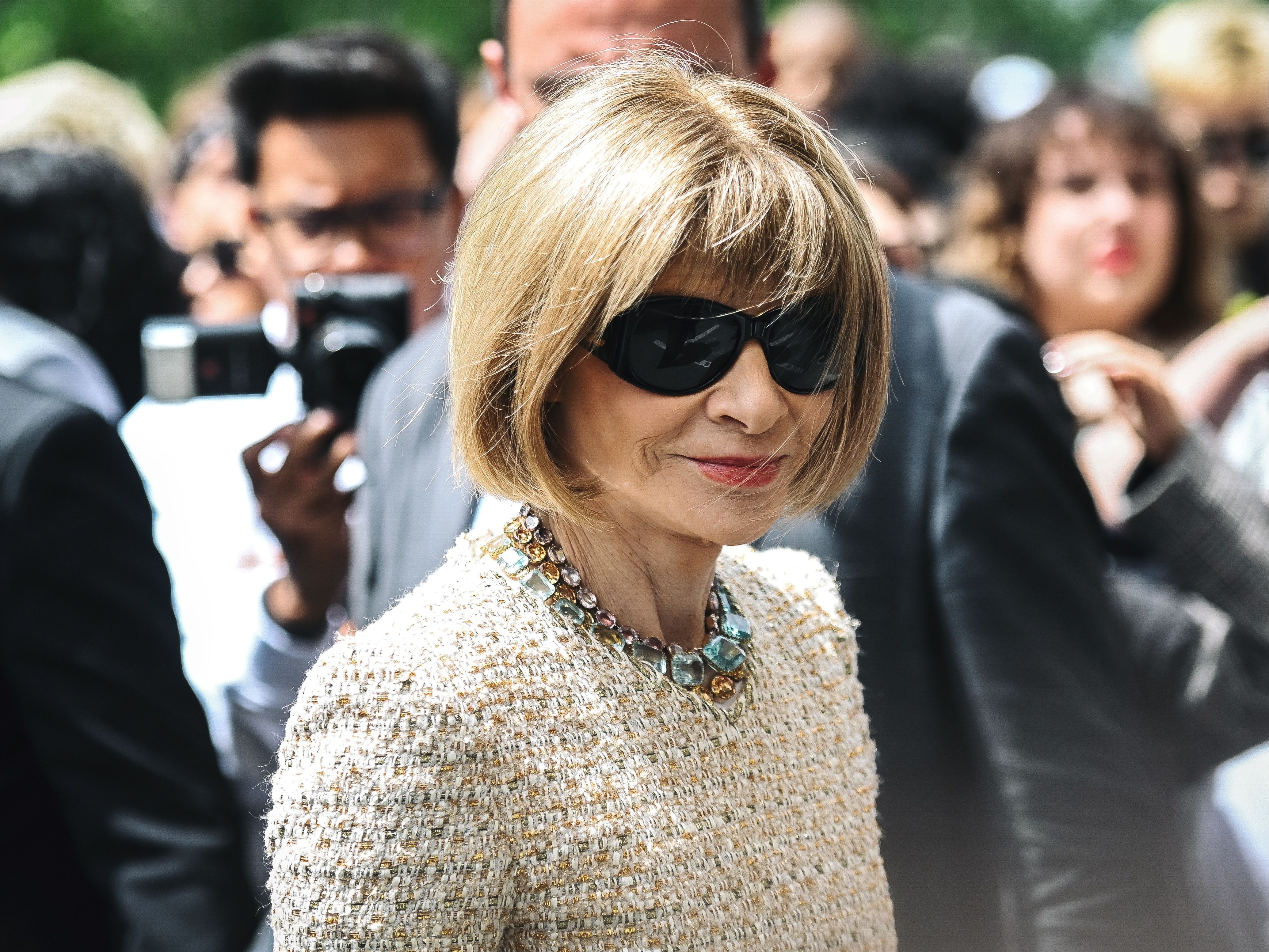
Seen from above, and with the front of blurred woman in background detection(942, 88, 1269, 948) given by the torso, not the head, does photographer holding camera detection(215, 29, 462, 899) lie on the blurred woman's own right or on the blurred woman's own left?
on the blurred woman's own right

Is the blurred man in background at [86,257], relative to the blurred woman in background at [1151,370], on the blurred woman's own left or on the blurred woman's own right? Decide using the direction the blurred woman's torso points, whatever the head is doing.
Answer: on the blurred woman's own right

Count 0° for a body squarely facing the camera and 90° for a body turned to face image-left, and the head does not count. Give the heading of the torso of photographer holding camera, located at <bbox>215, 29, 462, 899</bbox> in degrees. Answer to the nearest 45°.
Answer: approximately 0°

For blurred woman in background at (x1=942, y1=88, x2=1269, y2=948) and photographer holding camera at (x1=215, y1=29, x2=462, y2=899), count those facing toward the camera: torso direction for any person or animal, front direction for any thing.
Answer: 2

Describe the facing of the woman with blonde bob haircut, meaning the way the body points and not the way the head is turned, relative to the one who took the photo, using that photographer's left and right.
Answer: facing the viewer and to the right of the viewer

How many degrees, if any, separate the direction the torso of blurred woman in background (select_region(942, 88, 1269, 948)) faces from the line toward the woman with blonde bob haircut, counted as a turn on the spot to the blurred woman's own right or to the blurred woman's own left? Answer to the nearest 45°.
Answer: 0° — they already face them

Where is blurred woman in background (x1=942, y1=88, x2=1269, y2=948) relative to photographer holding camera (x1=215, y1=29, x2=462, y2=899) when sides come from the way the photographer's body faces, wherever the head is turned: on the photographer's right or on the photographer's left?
on the photographer's left

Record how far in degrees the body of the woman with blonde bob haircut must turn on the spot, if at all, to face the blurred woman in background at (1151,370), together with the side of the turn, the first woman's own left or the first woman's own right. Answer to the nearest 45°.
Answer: approximately 90° to the first woman's own left

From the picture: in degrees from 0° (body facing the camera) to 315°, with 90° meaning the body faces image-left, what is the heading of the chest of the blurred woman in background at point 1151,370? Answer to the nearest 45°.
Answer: approximately 0°
